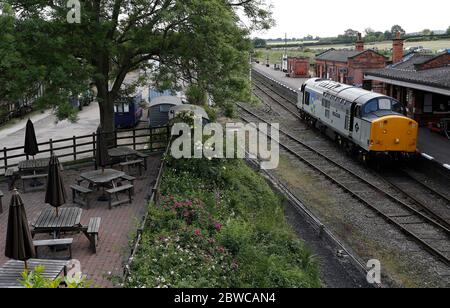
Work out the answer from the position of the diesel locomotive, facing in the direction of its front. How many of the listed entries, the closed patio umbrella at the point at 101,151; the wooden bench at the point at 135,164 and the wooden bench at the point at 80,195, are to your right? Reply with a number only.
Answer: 3

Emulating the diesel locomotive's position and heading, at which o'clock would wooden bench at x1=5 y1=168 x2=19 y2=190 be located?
The wooden bench is roughly at 3 o'clock from the diesel locomotive.

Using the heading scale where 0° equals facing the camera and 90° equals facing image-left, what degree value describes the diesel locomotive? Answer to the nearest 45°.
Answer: approximately 315°

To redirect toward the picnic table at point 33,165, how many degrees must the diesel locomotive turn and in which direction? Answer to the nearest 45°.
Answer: approximately 90° to its right

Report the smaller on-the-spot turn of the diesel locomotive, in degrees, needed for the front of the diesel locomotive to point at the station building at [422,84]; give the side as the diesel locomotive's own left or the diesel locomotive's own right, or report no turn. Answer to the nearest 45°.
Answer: approximately 135° to the diesel locomotive's own left

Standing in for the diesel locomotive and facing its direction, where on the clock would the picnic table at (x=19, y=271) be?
The picnic table is roughly at 2 o'clock from the diesel locomotive.

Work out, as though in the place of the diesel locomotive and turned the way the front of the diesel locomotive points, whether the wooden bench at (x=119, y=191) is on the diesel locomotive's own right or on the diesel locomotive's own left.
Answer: on the diesel locomotive's own right

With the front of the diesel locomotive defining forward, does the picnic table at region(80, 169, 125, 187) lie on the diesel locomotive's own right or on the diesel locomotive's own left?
on the diesel locomotive's own right

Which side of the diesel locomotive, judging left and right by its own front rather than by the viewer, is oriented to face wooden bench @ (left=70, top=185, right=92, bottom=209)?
right

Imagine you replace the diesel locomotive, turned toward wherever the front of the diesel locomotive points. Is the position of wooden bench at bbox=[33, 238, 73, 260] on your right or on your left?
on your right
